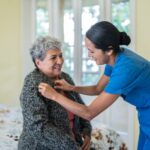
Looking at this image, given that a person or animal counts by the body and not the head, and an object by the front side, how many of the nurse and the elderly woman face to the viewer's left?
1

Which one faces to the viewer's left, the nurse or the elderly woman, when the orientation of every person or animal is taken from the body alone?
the nurse

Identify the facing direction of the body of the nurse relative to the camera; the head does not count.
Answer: to the viewer's left

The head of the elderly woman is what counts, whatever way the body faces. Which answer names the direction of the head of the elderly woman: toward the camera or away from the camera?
toward the camera

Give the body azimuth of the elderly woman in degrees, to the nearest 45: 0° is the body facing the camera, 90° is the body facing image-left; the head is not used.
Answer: approximately 315°
